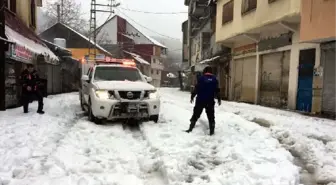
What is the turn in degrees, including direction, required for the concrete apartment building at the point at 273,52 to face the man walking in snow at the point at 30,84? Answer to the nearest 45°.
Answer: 0° — it already faces them

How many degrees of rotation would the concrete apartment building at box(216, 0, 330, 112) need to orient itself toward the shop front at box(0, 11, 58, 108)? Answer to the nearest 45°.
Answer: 0° — it already faces it

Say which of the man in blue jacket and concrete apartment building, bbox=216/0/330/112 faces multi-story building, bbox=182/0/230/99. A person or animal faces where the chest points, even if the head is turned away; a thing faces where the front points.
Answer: the man in blue jacket

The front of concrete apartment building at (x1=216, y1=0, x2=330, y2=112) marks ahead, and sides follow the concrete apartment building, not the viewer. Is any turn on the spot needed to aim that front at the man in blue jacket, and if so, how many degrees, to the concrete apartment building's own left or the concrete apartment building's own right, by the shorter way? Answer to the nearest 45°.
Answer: approximately 45° to the concrete apartment building's own left

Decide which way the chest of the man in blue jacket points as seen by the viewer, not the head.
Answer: away from the camera

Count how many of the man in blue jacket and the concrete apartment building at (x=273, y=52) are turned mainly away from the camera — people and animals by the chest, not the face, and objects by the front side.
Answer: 1

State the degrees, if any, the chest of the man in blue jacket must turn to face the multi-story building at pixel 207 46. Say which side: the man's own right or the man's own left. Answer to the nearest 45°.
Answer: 0° — they already face it

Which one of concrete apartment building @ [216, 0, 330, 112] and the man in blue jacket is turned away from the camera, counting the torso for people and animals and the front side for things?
the man in blue jacket

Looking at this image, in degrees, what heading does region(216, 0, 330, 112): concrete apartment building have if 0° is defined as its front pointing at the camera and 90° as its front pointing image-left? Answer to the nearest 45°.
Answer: approximately 45°
